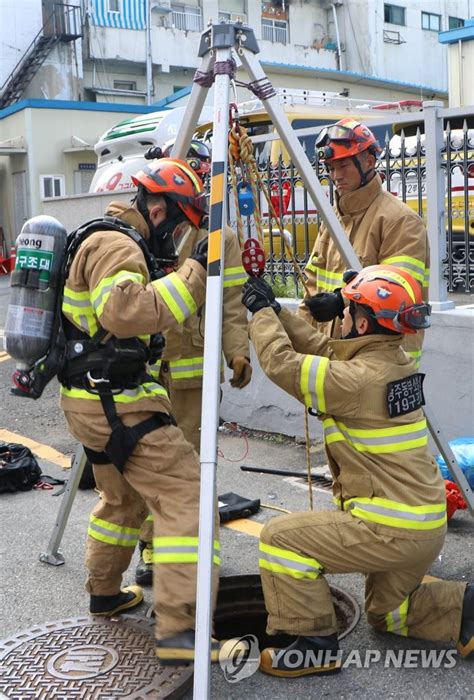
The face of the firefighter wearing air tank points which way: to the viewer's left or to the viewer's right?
to the viewer's right

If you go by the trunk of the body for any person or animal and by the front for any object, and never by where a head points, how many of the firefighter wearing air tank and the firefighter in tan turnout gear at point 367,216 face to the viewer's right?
1

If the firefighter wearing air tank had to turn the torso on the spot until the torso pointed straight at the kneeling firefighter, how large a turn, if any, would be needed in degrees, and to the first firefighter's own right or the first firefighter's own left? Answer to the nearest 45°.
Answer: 0° — they already face them

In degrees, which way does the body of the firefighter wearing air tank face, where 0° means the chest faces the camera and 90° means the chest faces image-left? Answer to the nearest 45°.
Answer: approximately 270°

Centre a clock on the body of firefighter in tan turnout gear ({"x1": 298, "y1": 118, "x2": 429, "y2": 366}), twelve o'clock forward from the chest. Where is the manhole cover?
The manhole cover is roughly at 12 o'clock from the firefighter in tan turnout gear.

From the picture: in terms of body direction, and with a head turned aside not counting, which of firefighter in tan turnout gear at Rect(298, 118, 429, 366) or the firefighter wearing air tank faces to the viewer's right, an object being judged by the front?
the firefighter wearing air tank
